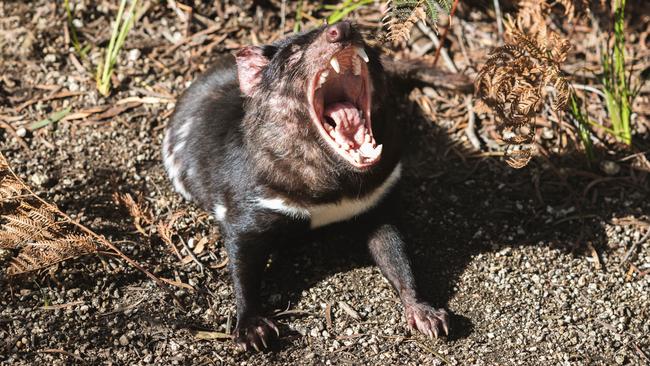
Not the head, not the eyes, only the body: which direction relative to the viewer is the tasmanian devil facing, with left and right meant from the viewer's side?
facing the viewer and to the right of the viewer

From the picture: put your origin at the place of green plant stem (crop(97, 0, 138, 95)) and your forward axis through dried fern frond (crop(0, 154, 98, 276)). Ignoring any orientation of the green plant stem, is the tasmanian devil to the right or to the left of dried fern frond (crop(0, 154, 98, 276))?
left

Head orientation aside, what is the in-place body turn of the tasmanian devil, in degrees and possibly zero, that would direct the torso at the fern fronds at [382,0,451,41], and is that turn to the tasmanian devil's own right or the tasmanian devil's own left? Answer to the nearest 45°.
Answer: approximately 90° to the tasmanian devil's own left

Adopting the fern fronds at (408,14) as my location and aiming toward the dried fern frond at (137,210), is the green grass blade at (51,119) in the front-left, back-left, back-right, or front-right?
front-right

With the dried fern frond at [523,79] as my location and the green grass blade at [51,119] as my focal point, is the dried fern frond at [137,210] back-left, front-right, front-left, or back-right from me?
front-left

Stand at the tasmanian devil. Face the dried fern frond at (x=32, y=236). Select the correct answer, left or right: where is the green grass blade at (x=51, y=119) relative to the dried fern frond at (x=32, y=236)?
right

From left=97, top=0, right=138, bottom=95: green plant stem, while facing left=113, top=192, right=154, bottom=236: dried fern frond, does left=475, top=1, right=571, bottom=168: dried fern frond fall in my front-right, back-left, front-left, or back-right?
front-left

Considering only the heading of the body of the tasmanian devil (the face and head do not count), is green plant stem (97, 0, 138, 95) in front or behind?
behind
